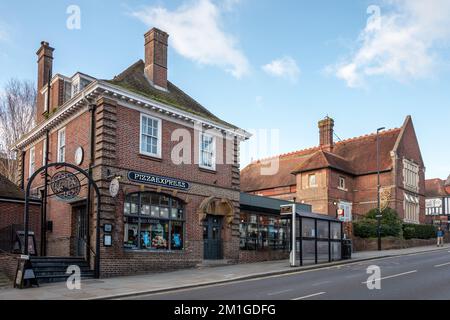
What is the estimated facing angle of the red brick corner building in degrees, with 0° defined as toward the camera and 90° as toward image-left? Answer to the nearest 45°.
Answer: approximately 315°

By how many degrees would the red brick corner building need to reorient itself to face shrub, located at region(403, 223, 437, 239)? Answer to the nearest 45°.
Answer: approximately 90° to its left

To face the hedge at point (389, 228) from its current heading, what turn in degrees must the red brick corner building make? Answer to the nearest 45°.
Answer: approximately 90° to its left

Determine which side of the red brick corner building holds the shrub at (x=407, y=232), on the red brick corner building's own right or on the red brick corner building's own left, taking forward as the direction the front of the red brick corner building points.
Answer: on the red brick corner building's own left

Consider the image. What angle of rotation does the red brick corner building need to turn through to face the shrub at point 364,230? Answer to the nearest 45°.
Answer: approximately 90° to its left

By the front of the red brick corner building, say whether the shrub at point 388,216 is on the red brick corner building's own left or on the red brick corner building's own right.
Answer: on the red brick corner building's own left

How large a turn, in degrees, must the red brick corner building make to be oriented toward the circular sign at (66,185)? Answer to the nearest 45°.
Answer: approximately 90° to its right
